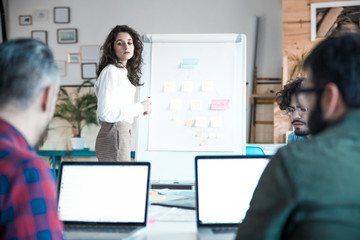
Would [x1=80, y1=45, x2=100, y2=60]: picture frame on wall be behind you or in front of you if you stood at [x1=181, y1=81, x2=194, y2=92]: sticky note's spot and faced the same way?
behind

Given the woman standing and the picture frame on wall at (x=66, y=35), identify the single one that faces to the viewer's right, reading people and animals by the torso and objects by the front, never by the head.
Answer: the woman standing

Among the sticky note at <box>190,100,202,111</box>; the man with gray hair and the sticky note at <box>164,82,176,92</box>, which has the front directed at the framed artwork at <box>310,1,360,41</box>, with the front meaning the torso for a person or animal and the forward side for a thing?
the man with gray hair

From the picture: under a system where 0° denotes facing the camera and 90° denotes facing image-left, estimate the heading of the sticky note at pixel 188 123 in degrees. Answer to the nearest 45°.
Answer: approximately 0°

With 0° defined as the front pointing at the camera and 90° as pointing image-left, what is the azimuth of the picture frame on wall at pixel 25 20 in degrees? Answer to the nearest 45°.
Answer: approximately 0°

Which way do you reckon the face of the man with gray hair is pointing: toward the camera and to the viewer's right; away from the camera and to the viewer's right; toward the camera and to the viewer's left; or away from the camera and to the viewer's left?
away from the camera and to the viewer's right

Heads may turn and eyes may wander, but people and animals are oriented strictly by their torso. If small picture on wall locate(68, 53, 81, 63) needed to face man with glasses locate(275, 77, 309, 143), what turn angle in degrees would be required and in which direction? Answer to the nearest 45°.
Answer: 0° — it already faces them

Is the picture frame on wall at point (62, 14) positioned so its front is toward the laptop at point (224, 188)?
yes
